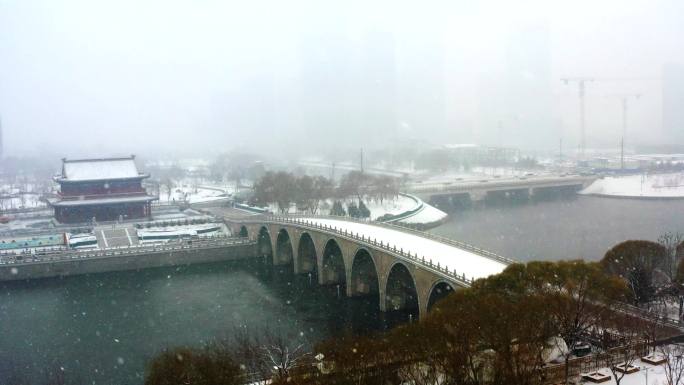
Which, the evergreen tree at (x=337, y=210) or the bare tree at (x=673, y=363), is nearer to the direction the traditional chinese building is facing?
the bare tree

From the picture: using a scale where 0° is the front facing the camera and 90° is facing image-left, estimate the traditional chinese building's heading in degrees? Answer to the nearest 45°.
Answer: approximately 0°

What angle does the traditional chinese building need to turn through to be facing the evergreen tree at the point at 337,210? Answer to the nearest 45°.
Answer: approximately 90° to its left

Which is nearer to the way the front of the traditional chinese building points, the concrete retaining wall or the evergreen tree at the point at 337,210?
the concrete retaining wall

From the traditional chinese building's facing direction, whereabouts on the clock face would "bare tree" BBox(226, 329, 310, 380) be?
The bare tree is roughly at 12 o'clock from the traditional chinese building.

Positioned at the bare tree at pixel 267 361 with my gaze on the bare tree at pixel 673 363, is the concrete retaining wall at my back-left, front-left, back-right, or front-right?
back-left

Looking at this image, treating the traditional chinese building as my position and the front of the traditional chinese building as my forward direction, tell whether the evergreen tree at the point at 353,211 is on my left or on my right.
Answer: on my left

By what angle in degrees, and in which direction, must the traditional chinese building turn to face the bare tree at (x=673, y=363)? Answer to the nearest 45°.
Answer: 0° — it already faces it

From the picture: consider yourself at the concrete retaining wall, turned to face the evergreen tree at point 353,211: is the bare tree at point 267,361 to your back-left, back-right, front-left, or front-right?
back-right

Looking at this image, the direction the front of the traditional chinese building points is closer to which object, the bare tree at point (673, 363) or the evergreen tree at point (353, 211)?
the bare tree

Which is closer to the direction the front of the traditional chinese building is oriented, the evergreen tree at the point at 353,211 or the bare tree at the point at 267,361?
the bare tree
